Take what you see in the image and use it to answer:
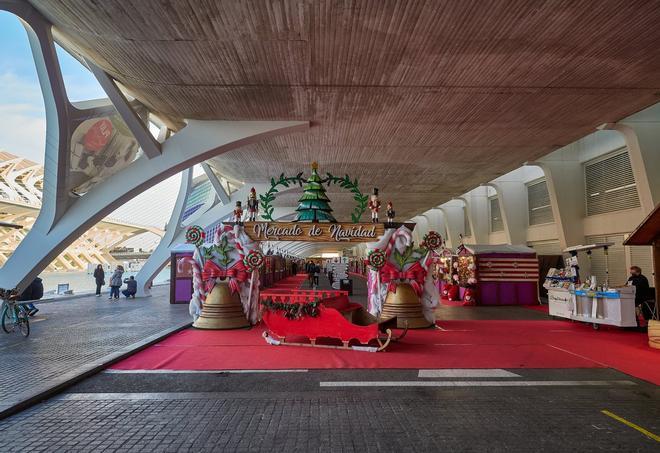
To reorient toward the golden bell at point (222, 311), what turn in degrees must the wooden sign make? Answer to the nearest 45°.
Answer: approximately 90° to its right

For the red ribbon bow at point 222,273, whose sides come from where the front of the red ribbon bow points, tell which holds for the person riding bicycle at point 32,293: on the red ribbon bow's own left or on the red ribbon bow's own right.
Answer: on the red ribbon bow's own right

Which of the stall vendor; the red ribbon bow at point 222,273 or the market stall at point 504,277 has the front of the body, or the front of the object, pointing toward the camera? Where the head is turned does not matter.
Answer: the red ribbon bow

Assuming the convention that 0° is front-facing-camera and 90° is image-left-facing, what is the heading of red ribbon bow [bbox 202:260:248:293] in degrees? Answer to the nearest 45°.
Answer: approximately 0°

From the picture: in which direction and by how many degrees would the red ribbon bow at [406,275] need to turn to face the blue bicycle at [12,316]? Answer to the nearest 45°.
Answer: approximately 90° to its right

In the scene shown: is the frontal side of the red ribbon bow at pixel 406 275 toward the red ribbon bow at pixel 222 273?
no

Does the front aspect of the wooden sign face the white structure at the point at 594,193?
no

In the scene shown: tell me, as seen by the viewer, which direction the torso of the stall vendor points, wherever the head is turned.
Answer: to the viewer's left

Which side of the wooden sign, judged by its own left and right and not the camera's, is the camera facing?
front

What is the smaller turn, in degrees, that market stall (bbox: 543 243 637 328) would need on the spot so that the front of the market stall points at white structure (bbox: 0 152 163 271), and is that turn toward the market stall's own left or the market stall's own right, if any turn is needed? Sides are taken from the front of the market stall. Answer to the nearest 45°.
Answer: approximately 45° to the market stall's own right

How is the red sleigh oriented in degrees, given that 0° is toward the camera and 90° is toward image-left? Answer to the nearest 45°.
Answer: approximately 315°

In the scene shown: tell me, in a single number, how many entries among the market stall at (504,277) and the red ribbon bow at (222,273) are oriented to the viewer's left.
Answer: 1

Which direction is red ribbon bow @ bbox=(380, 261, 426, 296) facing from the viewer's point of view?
toward the camera

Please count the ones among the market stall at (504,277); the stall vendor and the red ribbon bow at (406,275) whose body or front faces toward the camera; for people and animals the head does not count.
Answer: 1

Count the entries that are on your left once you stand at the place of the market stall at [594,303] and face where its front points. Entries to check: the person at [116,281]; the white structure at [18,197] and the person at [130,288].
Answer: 0

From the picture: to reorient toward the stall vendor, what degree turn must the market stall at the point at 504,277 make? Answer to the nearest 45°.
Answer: approximately 135° to its left

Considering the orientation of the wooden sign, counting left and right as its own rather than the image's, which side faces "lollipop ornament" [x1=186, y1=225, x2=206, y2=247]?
right

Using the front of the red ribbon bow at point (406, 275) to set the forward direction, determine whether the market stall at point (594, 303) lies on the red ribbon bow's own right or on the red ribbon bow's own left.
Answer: on the red ribbon bow's own left
